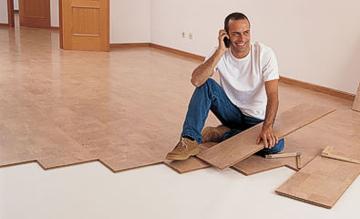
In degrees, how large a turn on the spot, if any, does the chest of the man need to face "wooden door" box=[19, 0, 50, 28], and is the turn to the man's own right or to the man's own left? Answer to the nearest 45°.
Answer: approximately 90° to the man's own right

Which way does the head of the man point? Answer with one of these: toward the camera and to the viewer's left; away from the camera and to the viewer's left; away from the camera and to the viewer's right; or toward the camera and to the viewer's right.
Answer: toward the camera and to the viewer's right

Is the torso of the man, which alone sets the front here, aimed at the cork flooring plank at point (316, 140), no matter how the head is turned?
no

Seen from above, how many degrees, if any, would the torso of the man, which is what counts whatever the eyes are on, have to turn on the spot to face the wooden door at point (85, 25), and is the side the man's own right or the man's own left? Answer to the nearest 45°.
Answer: approximately 90° to the man's own right

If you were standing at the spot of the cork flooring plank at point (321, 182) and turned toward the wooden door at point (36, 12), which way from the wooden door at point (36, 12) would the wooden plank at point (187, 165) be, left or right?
left

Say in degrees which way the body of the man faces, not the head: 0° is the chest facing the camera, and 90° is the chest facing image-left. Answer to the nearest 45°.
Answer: approximately 45°

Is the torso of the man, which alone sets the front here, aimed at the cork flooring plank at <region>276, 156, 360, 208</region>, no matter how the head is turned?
no
